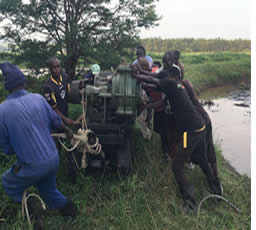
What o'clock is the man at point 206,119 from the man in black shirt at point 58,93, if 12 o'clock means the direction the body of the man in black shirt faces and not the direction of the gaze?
The man is roughly at 11 o'clock from the man in black shirt.

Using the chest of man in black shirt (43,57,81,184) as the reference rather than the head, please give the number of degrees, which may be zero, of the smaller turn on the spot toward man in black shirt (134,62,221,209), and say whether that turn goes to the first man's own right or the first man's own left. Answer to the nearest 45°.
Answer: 0° — they already face them

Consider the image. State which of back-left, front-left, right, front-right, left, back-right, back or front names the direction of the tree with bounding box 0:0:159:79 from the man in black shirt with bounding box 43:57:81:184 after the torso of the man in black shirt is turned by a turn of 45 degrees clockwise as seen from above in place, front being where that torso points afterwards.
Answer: back

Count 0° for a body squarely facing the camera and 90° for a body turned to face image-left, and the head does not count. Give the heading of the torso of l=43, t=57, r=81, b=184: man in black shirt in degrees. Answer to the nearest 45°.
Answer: approximately 315°
